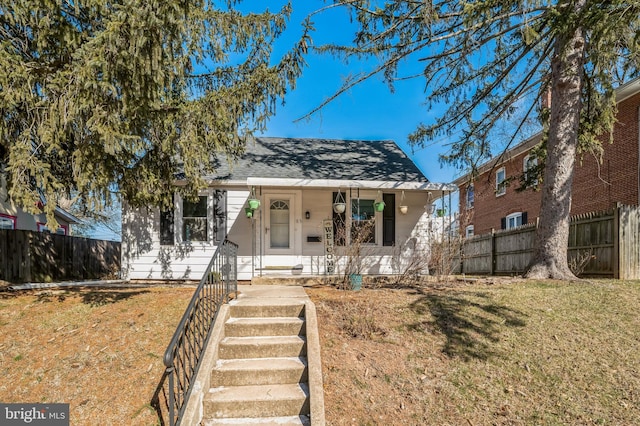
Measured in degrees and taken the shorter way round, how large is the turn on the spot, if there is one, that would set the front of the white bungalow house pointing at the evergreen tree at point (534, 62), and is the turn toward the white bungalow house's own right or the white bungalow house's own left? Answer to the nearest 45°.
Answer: approximately 45° to the white bungalow house's own left

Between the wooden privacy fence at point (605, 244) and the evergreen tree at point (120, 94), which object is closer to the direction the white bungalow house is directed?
the evergreen tree

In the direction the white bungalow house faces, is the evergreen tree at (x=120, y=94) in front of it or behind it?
in front

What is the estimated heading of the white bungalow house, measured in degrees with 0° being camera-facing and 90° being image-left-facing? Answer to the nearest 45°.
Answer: approximately 0°

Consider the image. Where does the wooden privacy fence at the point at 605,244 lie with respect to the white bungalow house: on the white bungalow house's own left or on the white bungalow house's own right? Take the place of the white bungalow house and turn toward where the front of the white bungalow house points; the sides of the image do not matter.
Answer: on the white bungalow house's own left
